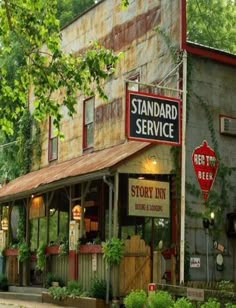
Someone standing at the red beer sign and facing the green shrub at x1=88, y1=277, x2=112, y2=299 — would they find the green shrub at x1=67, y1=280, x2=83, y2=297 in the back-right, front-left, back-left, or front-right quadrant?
front-right

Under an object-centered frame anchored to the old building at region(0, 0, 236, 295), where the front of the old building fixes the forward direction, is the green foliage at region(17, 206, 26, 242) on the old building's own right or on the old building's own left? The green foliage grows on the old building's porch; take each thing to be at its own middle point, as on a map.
on the old building's own right

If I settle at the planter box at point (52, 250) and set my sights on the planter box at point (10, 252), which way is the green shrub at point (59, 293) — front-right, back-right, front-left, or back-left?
back-left

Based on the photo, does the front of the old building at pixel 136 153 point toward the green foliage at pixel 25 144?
no

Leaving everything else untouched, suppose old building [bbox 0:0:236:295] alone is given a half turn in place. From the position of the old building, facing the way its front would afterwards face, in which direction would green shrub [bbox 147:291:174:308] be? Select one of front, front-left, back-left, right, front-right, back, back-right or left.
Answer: back-right

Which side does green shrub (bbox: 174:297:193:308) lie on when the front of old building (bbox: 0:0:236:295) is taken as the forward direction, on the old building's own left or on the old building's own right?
on the old building's own left

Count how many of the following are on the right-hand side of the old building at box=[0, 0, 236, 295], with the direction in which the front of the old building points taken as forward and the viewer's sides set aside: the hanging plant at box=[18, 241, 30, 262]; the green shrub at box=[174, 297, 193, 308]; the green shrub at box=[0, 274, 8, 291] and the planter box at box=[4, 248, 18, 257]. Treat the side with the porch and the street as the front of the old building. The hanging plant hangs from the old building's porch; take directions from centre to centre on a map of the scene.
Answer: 3

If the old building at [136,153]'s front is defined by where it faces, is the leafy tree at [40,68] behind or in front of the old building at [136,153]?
in front

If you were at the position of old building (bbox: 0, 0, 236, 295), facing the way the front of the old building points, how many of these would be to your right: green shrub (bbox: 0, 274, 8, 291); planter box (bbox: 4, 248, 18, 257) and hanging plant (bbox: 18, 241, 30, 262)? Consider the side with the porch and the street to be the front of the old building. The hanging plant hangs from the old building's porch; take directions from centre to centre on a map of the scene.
3
